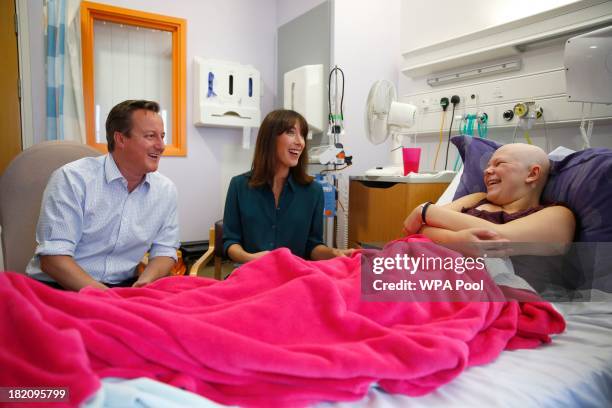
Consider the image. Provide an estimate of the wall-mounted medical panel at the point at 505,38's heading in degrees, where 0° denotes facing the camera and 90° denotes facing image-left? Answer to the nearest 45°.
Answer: approximately 45°

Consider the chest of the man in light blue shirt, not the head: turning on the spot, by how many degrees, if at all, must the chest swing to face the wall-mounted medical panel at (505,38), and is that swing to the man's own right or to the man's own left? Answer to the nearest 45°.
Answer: approximately 45° to the man's own left

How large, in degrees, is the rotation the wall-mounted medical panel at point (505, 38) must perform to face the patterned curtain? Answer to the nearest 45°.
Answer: approximately 45° to its right

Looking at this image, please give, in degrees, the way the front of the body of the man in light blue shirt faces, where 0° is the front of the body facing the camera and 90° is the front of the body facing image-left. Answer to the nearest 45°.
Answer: approximately 315°

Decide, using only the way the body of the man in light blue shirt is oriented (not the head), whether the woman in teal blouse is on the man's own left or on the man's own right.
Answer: on the man's own left

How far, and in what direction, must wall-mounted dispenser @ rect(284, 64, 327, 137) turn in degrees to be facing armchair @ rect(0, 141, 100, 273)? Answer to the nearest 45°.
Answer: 0° — it already faces it

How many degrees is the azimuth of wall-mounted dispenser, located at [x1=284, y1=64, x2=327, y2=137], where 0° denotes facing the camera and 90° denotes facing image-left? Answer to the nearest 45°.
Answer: approximately 45°

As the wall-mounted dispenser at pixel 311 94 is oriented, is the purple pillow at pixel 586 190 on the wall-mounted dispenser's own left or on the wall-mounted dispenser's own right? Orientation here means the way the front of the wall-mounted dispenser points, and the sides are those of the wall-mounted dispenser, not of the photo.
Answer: on the wall-mounted dispenser's own left

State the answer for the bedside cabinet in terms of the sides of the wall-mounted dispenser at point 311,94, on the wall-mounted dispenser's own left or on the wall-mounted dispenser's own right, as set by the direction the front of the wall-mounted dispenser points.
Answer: on the wall-mounted dispenser's own left

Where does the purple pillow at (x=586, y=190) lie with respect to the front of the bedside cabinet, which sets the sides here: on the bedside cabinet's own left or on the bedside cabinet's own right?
on the bedside cabinet's own left
